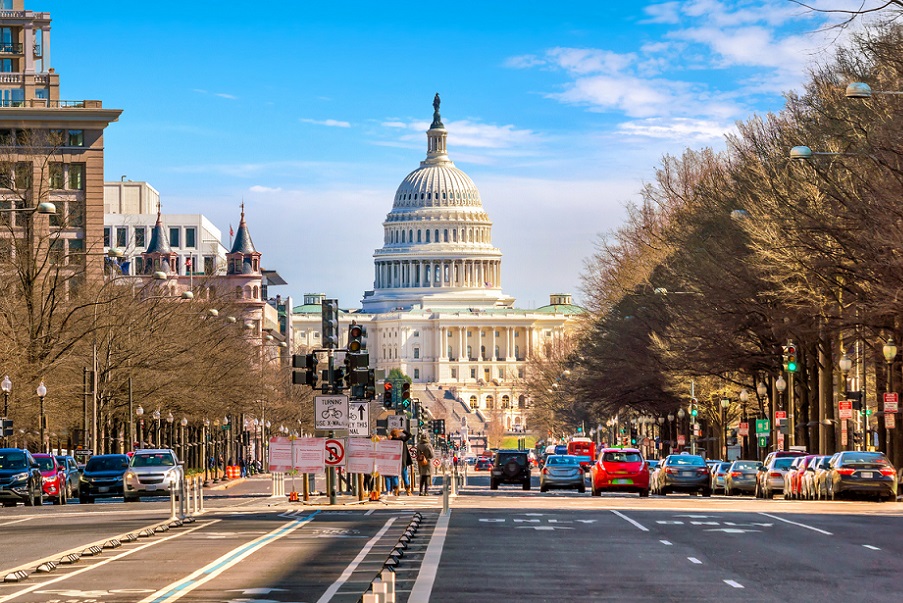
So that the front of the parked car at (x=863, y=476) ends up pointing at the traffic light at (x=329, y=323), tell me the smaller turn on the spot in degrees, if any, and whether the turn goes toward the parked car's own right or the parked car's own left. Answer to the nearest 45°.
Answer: approximately 90° to the parked car's own left

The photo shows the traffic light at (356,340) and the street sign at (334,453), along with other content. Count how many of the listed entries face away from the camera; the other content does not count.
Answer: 0

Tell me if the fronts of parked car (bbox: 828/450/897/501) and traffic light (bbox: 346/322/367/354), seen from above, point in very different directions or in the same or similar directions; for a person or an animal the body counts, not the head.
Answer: very different directions

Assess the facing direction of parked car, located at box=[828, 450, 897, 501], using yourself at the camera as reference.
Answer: facing away from the viewer

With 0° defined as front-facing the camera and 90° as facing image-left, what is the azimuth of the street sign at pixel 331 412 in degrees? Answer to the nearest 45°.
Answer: approximately 0°

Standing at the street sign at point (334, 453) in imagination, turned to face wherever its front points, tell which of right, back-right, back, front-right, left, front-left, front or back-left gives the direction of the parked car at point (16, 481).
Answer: back-right
